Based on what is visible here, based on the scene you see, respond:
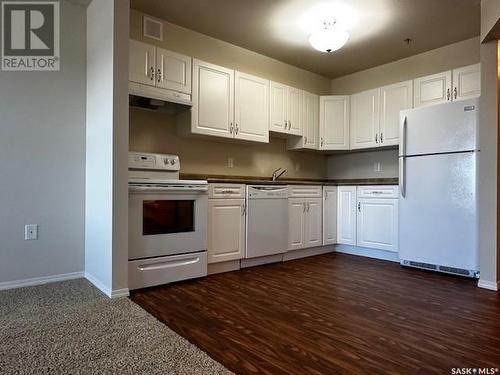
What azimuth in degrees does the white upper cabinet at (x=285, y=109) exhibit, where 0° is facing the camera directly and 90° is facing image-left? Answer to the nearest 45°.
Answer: approximately 315°

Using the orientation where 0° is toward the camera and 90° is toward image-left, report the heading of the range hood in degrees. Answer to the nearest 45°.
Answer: approximately 315°

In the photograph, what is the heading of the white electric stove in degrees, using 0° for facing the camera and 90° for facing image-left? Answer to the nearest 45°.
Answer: approximately 315°
